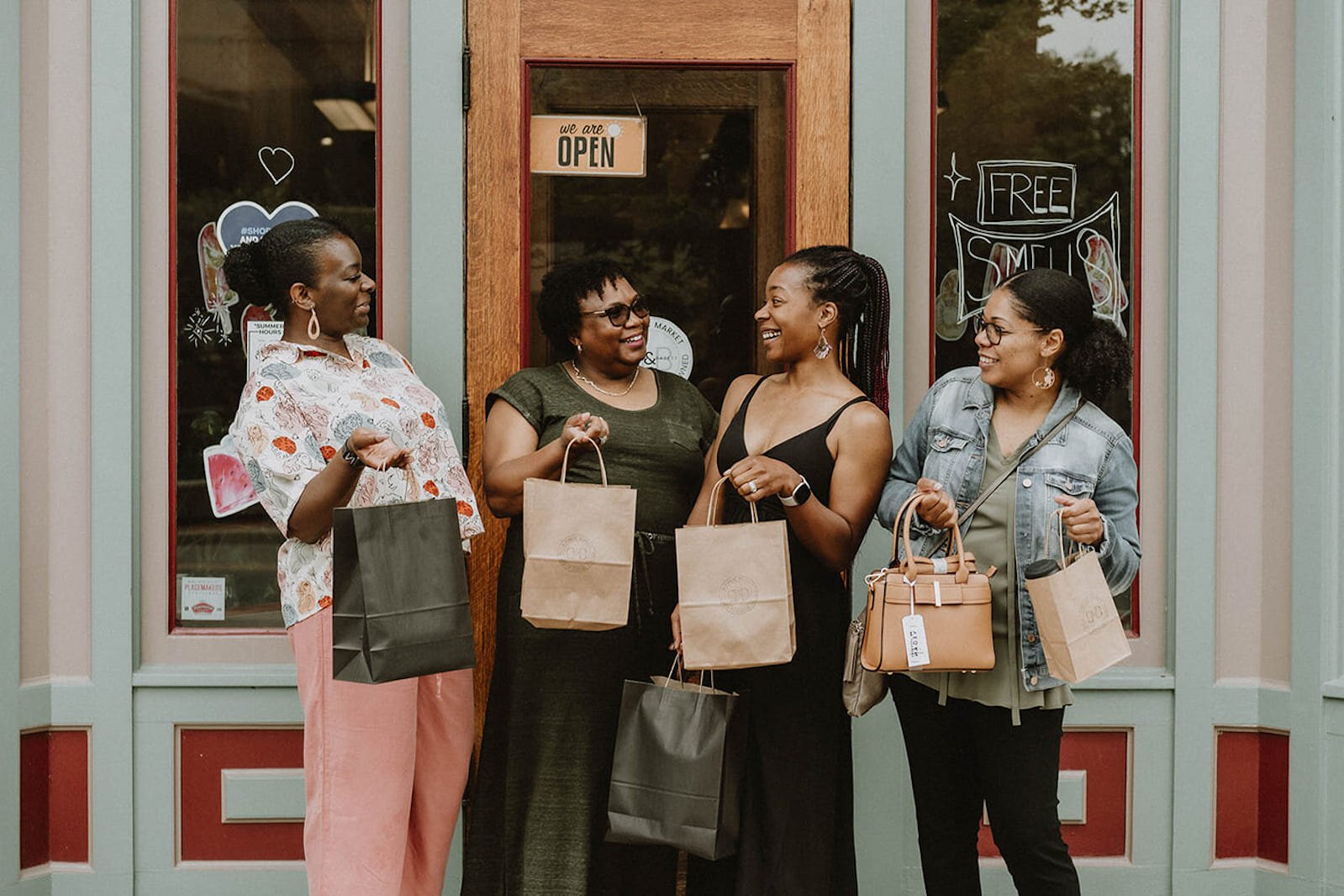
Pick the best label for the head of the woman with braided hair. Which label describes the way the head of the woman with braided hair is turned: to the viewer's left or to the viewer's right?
to the viewer's left

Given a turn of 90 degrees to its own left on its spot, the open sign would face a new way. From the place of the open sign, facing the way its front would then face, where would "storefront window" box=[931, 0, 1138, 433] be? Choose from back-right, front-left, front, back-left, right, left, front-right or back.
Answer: front

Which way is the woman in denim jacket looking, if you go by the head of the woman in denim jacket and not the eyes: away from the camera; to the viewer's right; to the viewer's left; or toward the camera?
to the viewer's left

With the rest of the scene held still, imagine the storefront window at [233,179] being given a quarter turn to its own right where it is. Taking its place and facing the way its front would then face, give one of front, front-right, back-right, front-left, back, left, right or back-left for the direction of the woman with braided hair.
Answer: back-left

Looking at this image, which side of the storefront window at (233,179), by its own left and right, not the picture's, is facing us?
front

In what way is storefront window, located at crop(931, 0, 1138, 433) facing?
toward the camera

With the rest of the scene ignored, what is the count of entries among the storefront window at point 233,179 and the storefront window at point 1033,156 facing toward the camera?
2

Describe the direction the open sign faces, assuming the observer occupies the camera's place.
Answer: facing the viewer

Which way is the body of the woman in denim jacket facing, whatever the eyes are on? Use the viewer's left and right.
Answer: facing the viewer

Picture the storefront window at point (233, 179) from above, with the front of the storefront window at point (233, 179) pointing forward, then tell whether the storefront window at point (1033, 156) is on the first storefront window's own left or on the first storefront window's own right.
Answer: on the first storefront window's own left

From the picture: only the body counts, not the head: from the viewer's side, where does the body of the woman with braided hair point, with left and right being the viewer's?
facing the viewer and to the left of the viewer

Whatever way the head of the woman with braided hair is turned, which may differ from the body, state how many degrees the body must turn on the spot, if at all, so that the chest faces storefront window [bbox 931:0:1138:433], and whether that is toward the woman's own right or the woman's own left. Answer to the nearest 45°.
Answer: approximately 180°
